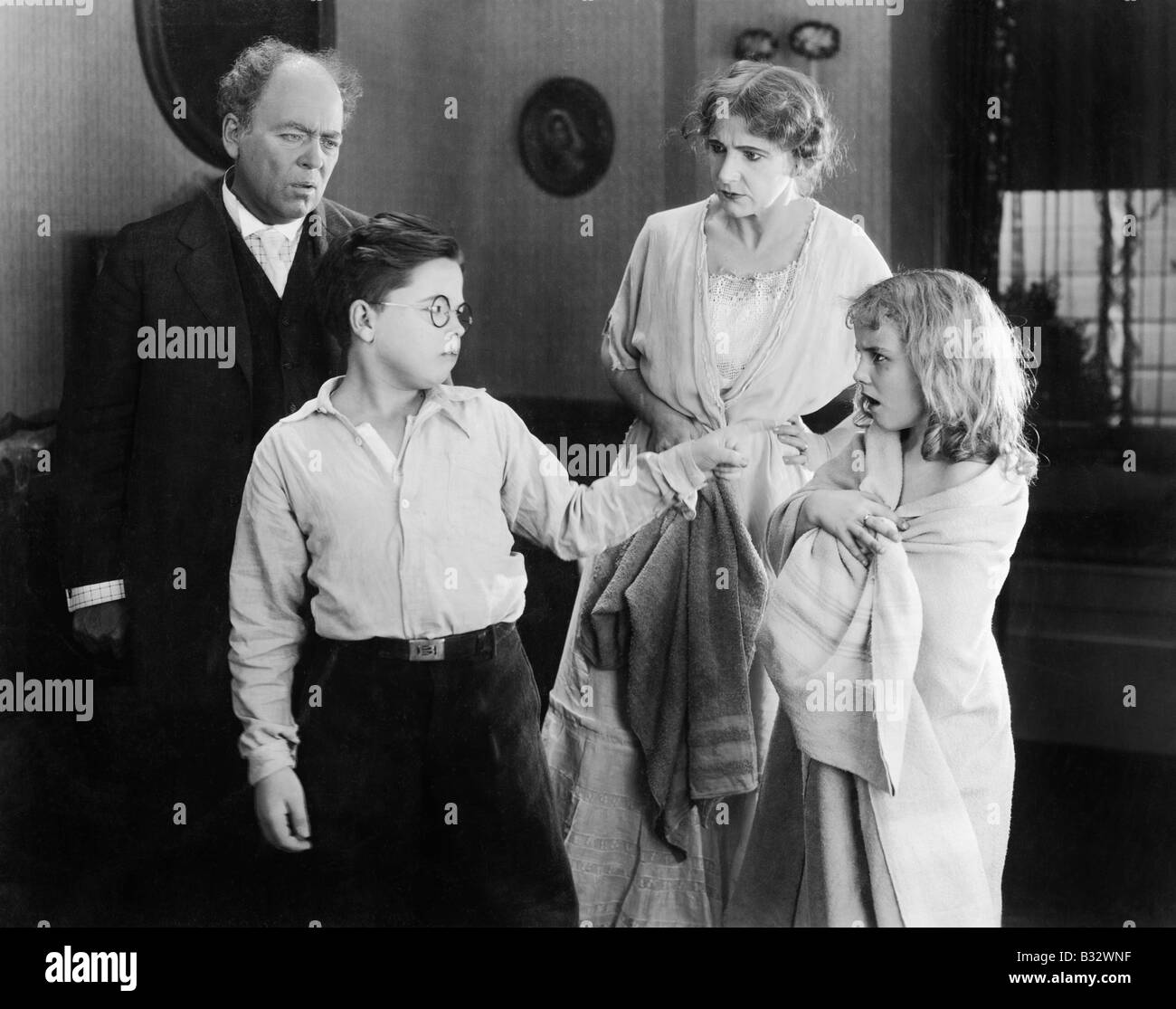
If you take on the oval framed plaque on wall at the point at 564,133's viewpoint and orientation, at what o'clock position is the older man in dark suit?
The older man in dark suit is roughly at 3 o'clock from the oval framed plaque on wall.

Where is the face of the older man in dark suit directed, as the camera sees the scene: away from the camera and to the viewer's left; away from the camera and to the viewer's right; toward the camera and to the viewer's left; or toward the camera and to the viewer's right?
toward the camera and to the viewer's right

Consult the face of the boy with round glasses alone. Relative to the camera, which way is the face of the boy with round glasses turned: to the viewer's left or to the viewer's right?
to the viewer's right

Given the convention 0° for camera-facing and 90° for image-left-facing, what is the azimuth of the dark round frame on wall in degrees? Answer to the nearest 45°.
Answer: approximately 0°

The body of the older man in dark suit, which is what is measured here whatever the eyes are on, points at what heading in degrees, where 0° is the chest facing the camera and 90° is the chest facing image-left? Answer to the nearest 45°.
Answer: approximately 315°
